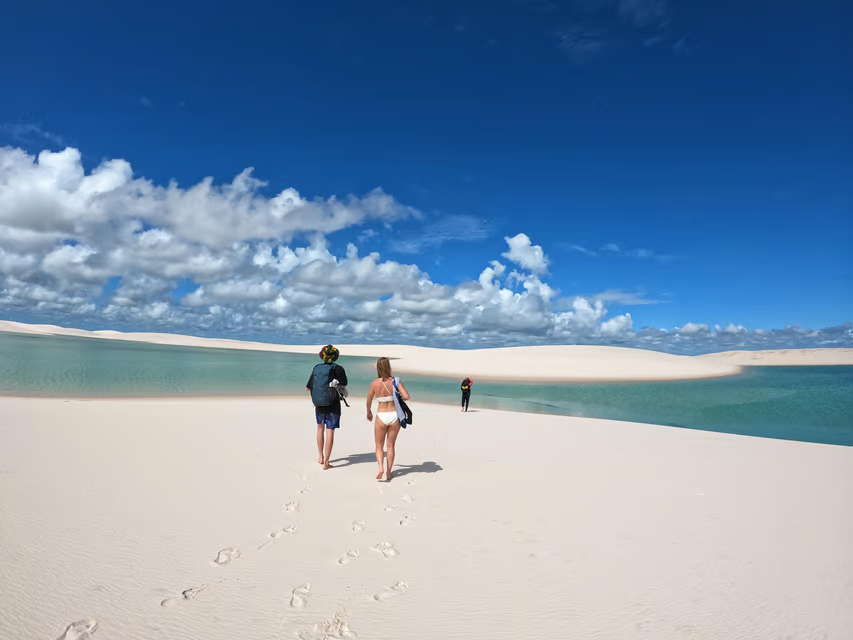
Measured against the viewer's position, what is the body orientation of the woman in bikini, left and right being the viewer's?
facing away from the viewer

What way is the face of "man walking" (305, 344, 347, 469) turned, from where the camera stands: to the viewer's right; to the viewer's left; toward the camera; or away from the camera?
away from the camera

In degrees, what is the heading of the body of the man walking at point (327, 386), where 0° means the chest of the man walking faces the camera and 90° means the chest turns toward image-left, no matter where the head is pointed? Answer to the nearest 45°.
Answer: approximately 180°

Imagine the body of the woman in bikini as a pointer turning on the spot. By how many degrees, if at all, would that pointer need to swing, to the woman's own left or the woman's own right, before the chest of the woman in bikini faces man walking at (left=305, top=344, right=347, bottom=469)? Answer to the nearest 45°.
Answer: approximately 45° to the woman's own left

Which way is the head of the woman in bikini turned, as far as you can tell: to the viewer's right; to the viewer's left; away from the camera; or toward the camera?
away from the camera

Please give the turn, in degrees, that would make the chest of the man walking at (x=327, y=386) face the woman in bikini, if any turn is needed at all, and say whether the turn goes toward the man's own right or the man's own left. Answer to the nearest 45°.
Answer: approximately 135° to the man's own right

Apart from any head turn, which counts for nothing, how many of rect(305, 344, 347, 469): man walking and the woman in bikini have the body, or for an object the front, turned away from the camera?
2
